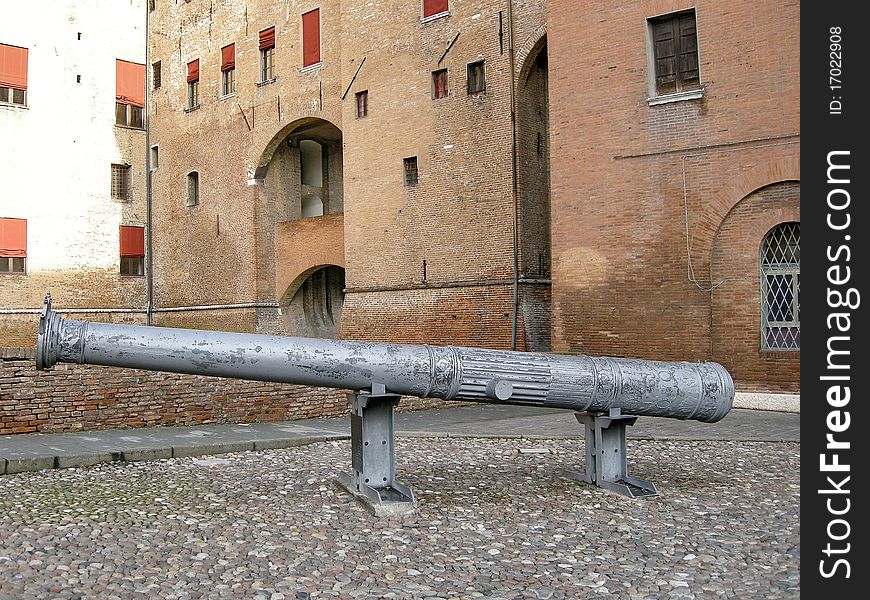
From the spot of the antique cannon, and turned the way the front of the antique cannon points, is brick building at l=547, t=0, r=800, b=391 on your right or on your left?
on your right

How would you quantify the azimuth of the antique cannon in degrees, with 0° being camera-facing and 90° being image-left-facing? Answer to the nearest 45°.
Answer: approximately 90°

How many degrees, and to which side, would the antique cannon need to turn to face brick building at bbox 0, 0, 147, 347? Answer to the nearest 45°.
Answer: approximately 45° to its right

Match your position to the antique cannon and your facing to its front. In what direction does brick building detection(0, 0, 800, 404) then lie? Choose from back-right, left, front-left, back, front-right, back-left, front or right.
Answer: right

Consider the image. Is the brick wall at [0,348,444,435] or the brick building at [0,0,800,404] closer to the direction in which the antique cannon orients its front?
the brick wall

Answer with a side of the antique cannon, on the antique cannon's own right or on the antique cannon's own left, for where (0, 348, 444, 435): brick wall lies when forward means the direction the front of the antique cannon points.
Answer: on the antique cannon's own right
